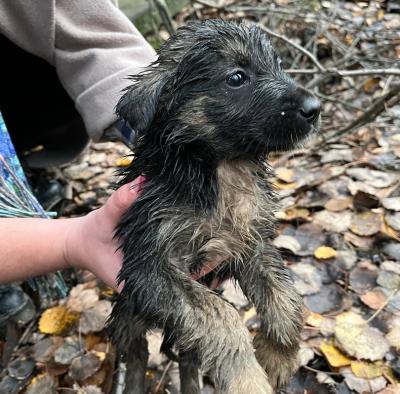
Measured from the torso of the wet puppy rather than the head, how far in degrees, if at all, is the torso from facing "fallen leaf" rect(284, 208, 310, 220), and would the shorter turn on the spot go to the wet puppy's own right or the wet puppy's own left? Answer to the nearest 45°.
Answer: approximately 90° to the wet puppy's own left

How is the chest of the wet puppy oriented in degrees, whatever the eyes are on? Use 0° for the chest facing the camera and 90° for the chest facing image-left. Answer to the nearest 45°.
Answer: approximately 315°

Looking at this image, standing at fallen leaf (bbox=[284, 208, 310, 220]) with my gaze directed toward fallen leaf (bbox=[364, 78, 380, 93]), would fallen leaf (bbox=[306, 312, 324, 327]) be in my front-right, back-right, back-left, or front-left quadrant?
back-right

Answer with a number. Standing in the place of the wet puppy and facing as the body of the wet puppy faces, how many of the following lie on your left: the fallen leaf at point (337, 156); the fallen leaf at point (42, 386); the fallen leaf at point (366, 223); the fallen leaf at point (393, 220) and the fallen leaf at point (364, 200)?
4

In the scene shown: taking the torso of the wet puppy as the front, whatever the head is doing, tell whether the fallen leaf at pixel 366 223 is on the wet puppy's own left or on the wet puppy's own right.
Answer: on the wet puppy's own left

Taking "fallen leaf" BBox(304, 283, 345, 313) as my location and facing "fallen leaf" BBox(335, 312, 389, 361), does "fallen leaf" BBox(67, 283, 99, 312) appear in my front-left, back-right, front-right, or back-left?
back-right

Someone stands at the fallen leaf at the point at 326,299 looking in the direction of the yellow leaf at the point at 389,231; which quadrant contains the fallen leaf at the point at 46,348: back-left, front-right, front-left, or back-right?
back-left

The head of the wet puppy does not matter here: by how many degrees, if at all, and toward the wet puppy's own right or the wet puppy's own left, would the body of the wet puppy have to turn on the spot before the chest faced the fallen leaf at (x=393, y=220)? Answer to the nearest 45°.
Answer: approximately 90° to the wet puppy's own left

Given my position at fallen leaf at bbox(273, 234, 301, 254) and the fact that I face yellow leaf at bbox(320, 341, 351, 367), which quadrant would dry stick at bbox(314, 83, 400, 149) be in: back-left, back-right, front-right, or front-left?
back-left

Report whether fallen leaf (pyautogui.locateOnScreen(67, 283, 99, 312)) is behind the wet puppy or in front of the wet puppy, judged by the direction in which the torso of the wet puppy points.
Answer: behind
